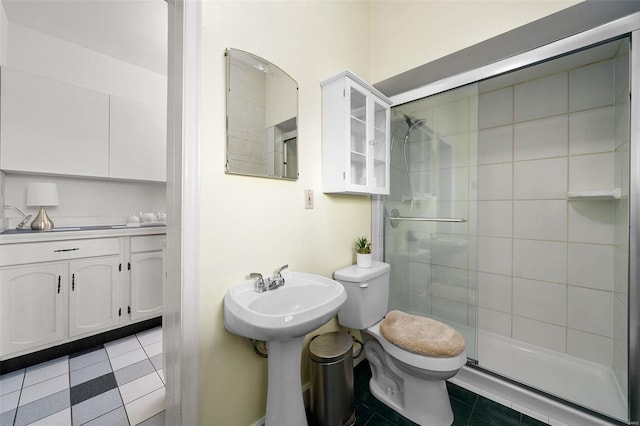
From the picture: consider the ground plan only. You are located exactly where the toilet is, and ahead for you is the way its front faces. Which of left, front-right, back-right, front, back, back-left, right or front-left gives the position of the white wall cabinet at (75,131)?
back-right

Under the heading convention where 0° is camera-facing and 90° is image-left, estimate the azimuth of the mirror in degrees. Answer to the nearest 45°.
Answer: approximately 315°

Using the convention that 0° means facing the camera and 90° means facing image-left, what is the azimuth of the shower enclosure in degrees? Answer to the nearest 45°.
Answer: approximately 45°

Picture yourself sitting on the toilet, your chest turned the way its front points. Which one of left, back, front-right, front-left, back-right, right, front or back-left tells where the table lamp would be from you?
back-right

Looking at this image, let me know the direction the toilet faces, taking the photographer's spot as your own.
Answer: facing the viewer and to the right of the viewer

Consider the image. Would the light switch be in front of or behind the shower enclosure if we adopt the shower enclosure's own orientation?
in front

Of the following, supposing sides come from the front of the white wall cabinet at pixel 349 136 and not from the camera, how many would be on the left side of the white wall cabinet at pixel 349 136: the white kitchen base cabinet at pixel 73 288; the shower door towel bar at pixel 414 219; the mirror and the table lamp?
1

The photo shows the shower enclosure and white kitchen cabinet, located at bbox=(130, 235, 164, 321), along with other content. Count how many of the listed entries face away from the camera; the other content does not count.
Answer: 0
